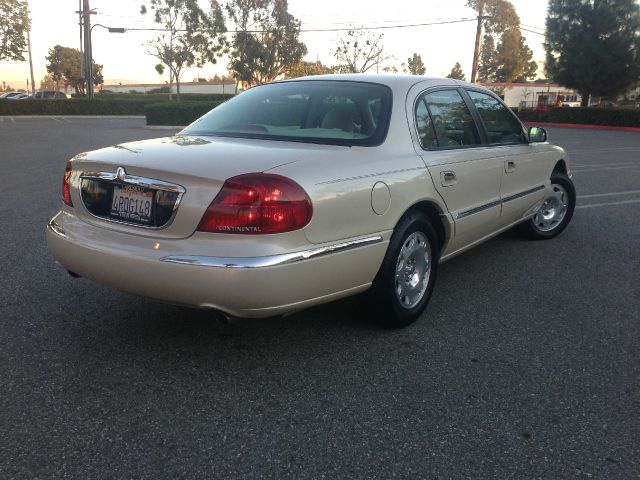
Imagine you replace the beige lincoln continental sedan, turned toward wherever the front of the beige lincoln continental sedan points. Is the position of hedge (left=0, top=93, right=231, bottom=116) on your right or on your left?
on your left

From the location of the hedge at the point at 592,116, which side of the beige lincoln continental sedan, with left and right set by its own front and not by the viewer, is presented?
front

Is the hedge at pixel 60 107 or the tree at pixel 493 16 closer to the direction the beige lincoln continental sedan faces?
the tree

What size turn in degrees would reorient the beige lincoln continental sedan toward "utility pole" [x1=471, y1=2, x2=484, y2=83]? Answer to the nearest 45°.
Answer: approximately 45° to its left

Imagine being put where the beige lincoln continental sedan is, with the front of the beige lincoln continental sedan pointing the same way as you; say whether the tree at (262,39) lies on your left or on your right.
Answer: on your left

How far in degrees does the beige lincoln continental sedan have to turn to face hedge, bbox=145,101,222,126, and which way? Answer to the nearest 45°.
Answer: approximately 45° to its left

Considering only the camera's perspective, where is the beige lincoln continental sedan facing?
facing away from the viewer and to the right of the viewer

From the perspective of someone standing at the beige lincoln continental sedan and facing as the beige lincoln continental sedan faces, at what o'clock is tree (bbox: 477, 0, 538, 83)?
The tree is roughly at 11 o'clock from the beige lincoln continental sedan.

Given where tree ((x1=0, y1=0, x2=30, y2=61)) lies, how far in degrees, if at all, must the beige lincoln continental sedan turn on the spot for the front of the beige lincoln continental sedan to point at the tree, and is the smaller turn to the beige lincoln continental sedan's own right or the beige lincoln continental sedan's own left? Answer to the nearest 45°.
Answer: approximately 90° to the beige lincoln continental sedan's own left
